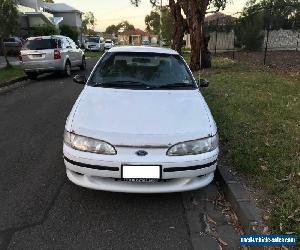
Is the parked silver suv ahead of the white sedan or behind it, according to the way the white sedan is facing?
behind

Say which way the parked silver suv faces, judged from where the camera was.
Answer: facing away from the viewer and to the right of the viewer

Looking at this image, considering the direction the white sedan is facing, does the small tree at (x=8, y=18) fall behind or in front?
behind

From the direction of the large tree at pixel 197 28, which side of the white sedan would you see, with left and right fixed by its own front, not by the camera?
back

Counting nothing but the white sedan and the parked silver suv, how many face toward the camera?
1

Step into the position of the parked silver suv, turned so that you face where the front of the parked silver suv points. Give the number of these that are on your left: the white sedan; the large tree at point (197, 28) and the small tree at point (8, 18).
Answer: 1

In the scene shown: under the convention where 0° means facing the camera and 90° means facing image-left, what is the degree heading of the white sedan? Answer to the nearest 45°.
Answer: approximately 0°

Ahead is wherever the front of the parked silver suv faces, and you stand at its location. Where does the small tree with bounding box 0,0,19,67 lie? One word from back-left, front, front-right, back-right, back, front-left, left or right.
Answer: left
